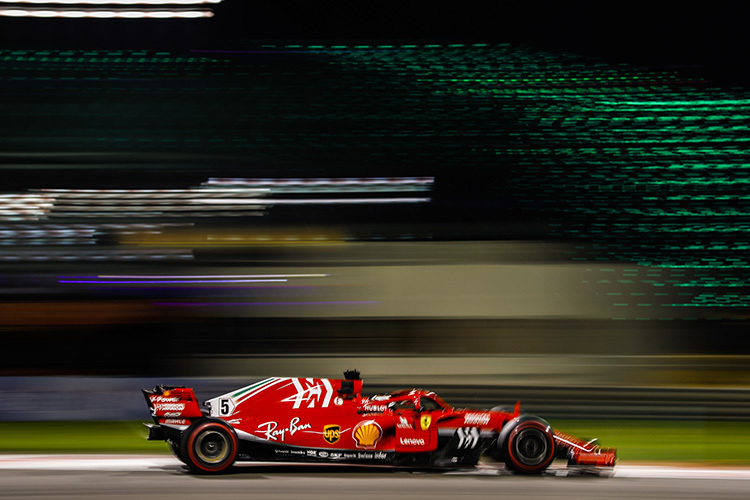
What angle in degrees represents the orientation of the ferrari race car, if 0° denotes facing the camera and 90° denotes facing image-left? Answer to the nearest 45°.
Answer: approximately 270°
